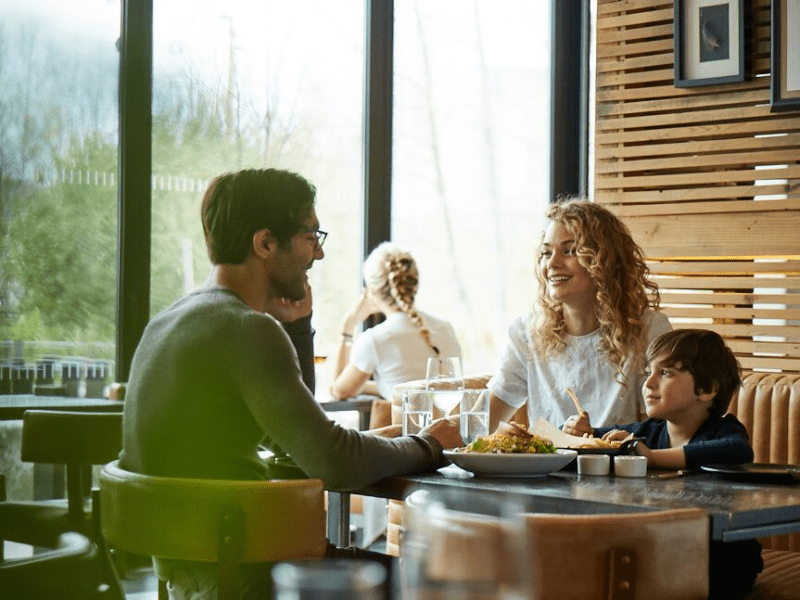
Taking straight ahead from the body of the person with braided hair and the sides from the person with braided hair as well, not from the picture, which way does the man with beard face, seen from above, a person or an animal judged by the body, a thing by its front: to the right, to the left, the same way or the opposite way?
to the right

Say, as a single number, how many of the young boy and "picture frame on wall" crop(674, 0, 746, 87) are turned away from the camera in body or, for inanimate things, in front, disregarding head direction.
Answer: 0

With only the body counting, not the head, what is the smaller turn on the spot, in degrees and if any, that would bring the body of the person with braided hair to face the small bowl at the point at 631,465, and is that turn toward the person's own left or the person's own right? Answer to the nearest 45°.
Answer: approximately 135° to the person's own left

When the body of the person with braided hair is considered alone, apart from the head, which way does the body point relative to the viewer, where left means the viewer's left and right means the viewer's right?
facing away from the viewer and to the left of the viewer

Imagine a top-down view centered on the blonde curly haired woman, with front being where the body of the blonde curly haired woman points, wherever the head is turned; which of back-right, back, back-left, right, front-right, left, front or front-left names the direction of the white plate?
front-left

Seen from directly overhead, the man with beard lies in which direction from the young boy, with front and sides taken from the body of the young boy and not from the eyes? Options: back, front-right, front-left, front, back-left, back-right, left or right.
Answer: front

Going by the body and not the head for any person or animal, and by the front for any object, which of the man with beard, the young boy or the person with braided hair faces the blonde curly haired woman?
the man with beard

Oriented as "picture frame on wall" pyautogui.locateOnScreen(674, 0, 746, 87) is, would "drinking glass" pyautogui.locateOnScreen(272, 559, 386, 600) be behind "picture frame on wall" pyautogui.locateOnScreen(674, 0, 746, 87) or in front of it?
in front

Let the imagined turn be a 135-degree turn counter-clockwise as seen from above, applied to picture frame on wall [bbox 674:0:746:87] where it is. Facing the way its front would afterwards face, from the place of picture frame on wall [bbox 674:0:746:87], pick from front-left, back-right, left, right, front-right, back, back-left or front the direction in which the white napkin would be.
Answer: right

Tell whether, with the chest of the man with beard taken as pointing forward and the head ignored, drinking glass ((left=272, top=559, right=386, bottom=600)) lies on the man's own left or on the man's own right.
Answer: on the man's own right

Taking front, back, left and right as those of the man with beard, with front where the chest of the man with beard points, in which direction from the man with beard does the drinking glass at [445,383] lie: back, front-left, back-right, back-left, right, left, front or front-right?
front

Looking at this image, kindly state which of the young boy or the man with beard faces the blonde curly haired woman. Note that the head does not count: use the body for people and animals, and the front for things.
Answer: the man with beard

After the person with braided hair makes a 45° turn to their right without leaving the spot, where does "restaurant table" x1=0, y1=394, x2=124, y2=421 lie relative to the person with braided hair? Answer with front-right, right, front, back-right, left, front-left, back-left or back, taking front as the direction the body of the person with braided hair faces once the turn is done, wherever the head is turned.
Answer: back-left

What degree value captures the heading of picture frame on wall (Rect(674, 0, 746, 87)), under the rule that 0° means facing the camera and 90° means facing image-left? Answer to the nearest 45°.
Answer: approximately 45°

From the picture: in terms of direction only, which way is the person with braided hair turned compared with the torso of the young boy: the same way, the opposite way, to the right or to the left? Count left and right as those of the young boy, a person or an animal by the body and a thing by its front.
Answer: to the right

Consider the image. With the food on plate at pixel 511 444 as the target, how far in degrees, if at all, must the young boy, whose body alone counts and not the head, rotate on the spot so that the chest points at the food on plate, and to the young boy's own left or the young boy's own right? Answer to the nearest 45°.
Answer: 0° — they already face it

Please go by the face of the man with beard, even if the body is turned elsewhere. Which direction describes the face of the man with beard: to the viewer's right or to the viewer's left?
to the viewer's right

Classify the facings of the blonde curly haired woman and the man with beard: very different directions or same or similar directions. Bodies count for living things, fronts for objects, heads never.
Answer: very different directions
